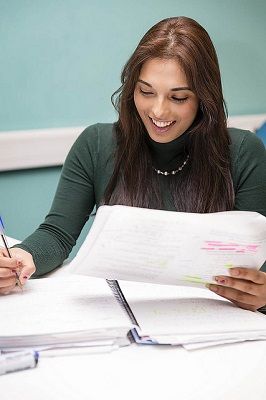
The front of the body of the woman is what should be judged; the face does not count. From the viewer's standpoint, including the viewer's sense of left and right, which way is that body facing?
facing the viewer

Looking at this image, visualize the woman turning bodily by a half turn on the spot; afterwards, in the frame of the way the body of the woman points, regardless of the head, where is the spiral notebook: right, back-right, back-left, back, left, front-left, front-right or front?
back

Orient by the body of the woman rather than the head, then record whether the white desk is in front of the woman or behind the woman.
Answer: in front
